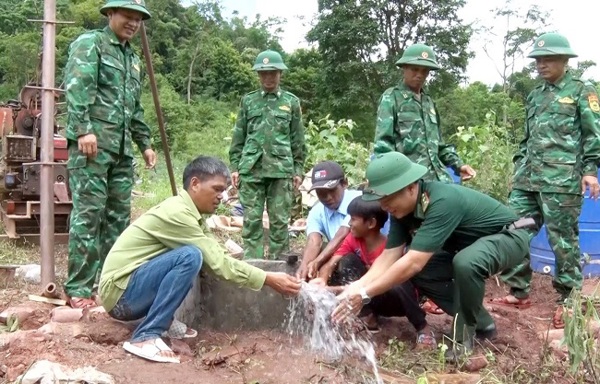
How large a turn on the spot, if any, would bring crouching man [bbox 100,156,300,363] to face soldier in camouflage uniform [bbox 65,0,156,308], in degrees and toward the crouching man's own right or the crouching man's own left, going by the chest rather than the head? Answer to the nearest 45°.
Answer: approximately 135° to the crouching man's own left

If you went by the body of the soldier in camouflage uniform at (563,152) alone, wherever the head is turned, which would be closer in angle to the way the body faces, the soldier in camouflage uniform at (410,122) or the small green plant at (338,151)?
the soldier in camouflage uniform

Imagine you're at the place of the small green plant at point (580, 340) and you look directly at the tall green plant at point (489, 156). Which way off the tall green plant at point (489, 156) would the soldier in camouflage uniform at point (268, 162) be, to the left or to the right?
left

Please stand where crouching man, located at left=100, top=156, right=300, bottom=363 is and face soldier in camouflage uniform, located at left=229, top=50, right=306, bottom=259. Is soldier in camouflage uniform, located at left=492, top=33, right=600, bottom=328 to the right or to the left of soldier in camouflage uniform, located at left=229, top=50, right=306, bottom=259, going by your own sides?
right

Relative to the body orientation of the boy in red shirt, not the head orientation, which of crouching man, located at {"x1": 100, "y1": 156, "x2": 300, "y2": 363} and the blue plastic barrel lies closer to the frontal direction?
the crouching man

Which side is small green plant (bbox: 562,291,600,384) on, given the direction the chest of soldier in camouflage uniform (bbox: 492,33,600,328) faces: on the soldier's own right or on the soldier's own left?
on the soldier's own left

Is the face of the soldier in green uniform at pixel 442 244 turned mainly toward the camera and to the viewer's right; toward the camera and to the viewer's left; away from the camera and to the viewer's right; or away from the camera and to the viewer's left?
toward the camera and to the viewer's left

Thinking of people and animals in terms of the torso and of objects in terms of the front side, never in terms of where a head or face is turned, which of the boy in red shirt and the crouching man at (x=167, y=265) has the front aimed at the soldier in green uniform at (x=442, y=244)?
the crouching man

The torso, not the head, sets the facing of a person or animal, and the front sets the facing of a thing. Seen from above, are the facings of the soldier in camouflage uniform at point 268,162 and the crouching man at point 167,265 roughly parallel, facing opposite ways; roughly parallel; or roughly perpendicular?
roughly perpendicular

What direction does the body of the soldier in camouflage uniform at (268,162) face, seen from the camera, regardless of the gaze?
toward the camera

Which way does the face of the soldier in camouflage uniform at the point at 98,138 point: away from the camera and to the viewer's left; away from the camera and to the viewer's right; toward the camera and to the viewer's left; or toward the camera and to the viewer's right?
toward the camera and to the viewer's right

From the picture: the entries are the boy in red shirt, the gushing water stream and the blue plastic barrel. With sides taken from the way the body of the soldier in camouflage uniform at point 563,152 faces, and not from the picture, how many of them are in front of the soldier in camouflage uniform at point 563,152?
2

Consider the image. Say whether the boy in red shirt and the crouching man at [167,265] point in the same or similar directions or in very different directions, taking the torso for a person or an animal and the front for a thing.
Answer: very different directions

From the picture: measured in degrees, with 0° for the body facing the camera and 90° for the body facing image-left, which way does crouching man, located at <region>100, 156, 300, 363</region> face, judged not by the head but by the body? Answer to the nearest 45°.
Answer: approximately 270°

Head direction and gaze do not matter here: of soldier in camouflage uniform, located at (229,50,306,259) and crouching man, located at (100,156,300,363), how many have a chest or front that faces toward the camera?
1

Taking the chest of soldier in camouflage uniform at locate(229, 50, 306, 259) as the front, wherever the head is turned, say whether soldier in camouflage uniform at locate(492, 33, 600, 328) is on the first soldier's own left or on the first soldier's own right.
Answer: on the first soldier's own left

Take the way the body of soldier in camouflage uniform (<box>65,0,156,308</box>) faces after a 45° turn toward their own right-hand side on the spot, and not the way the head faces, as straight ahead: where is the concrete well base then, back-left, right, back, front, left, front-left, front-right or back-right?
front-left
